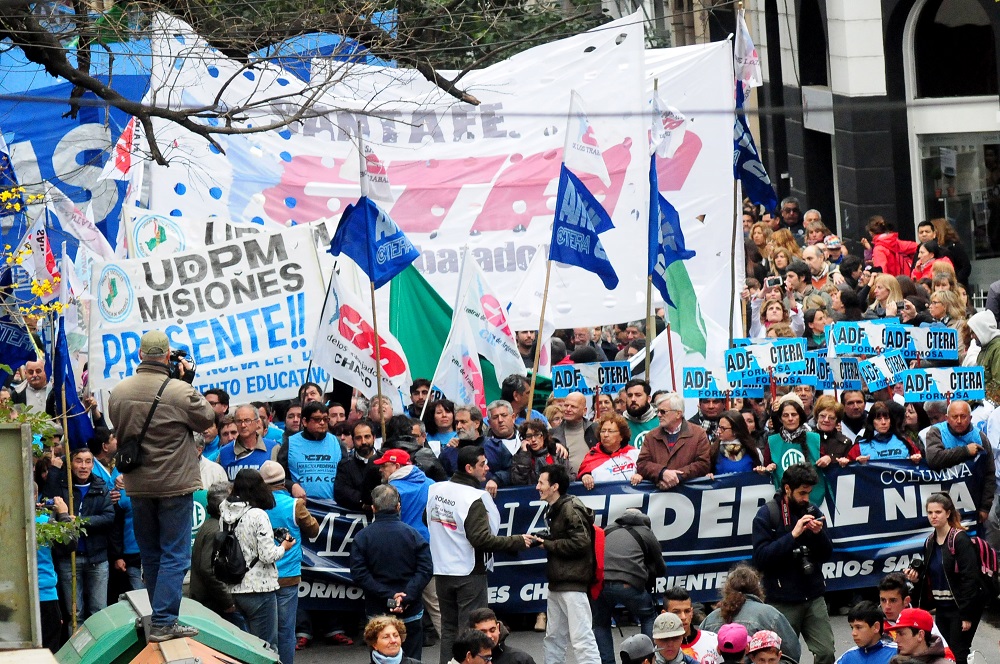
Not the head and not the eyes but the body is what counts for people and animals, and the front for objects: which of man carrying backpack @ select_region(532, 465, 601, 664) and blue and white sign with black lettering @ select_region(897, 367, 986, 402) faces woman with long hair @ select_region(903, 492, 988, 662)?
the blue and white sign with black lettering

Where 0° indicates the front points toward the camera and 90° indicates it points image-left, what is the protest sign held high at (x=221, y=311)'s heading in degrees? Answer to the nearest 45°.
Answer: approximately 0°

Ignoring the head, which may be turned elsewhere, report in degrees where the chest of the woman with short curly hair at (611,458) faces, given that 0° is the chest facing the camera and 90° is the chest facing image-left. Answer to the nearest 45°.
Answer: approximately 0°

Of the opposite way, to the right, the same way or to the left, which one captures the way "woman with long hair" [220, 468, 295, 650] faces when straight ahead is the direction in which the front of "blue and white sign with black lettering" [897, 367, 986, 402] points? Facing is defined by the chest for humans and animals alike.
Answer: the opposite way

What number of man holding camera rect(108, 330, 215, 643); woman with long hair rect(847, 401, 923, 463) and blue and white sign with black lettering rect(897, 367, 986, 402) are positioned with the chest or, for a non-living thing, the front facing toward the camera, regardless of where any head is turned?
2

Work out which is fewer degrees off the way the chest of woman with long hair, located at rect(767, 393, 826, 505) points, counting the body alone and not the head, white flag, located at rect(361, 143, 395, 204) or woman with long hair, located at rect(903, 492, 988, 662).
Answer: the woman with long hair
